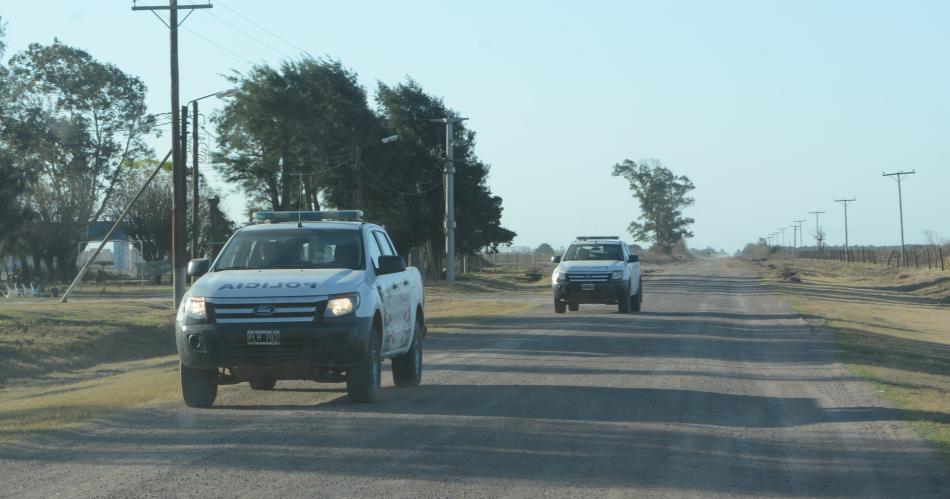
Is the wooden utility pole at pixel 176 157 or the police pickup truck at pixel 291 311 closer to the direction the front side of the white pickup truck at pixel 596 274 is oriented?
the police pickup truck

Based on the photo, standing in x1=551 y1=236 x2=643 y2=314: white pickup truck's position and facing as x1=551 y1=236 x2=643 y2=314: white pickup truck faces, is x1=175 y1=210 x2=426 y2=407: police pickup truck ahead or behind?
ahead

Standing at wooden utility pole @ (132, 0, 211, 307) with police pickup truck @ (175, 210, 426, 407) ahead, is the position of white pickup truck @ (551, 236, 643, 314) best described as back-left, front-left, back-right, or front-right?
front-left

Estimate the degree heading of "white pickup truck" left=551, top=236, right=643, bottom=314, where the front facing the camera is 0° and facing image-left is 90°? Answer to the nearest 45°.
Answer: approximately 0°

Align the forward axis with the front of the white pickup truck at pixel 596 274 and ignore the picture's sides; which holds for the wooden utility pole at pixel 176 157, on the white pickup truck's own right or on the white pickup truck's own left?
on the white pickup truck's own right

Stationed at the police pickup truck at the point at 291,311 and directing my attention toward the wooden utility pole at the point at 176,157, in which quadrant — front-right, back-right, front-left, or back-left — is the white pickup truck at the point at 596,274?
front-right
